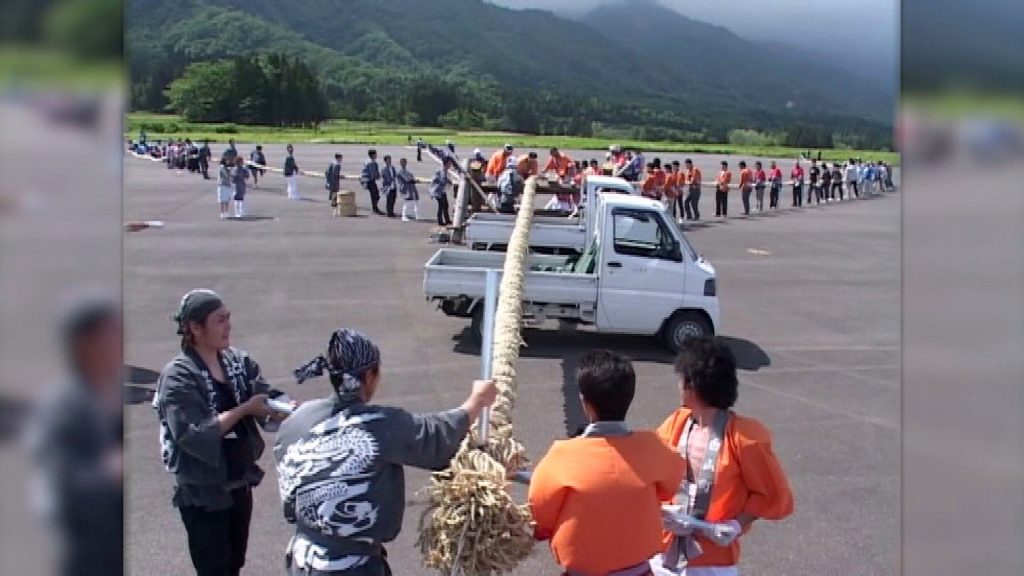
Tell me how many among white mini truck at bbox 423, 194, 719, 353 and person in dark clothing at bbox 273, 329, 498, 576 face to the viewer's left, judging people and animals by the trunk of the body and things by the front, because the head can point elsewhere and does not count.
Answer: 0

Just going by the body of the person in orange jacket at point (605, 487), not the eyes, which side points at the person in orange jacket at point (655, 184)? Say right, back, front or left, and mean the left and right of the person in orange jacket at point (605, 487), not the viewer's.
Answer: front

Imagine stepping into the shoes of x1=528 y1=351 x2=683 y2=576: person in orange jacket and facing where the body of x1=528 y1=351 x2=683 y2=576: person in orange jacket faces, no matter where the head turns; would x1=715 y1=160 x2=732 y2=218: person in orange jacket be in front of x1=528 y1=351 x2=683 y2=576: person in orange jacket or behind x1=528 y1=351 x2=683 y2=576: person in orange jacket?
in front

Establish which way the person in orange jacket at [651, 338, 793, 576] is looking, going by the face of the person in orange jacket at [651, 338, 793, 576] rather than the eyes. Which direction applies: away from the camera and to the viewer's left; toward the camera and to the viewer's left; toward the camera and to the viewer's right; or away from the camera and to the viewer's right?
away from the camera and to the viewer's left

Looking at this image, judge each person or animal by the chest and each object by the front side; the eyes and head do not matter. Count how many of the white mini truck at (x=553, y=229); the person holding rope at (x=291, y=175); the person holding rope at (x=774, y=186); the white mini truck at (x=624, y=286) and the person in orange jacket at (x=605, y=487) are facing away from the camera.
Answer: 1

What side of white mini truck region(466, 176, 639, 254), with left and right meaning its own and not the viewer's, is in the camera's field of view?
right

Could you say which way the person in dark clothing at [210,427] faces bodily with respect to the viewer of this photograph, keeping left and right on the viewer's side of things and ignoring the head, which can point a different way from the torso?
facing the viewer and to the right of the viewer

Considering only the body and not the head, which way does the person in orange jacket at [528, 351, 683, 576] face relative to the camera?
away from the camera

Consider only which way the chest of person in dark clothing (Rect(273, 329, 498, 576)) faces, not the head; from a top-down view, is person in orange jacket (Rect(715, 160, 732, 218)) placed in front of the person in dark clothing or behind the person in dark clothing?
in front

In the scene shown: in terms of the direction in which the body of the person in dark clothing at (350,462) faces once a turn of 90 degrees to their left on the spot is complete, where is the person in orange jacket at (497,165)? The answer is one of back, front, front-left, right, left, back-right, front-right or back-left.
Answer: front-right
